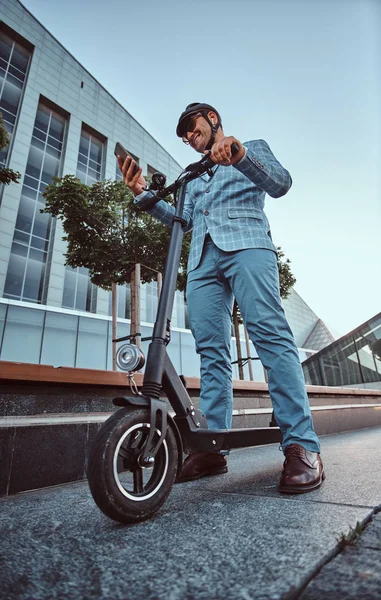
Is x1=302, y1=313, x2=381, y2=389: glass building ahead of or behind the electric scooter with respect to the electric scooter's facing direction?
behind

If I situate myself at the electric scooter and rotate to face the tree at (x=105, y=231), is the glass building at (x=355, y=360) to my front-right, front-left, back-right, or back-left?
front-right

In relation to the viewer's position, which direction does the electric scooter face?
facing the viewer and to the left of the viewer

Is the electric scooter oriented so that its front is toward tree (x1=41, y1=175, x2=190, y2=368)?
no

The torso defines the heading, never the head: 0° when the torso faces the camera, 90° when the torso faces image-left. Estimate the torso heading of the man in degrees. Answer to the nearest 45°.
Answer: approximately 45°

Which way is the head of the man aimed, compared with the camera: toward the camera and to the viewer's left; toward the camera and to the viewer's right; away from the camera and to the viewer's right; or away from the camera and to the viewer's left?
toward the camera and to the viewer's left
